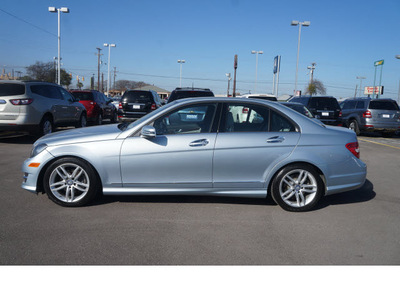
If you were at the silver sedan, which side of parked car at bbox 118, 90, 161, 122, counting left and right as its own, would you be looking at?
back

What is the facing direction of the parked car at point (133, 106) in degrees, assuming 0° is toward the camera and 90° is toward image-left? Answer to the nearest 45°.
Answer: approximately 180°

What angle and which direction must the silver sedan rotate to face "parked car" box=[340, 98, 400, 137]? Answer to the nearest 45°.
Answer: approximately 135° to its right

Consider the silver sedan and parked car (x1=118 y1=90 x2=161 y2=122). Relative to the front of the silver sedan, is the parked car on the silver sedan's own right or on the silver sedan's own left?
on the silver sedan's own right

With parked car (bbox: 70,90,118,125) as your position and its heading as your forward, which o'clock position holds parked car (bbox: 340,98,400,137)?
parked car (bbox: 340,98,400,137) is roughly at 2 o'clock from parked car (bbox: 70,90,118,125).

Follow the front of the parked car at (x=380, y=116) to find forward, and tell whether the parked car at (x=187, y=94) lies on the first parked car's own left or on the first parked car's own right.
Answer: on the first parked car's own left

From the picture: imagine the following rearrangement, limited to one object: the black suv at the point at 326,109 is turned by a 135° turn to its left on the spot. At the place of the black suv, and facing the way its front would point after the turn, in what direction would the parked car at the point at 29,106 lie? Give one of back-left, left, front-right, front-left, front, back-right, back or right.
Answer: front-right

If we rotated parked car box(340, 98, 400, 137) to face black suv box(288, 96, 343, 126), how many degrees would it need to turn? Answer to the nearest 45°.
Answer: approximately 45° to its left

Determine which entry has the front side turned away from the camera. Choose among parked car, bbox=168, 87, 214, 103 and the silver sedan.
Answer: the parked car

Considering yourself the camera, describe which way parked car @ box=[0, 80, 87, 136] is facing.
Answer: facing away from the viewer and to the right of the viewer

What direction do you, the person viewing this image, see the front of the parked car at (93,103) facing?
facing away from the viewer and to the right of the viewer

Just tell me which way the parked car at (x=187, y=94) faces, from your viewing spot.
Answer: facing away from the viewer

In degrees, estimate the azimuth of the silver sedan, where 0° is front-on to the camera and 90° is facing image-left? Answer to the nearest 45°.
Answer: approximately 90°

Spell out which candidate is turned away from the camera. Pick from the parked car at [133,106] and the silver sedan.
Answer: the parked car

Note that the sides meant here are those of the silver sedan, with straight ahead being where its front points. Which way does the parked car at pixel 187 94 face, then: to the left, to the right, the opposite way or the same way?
to the right
